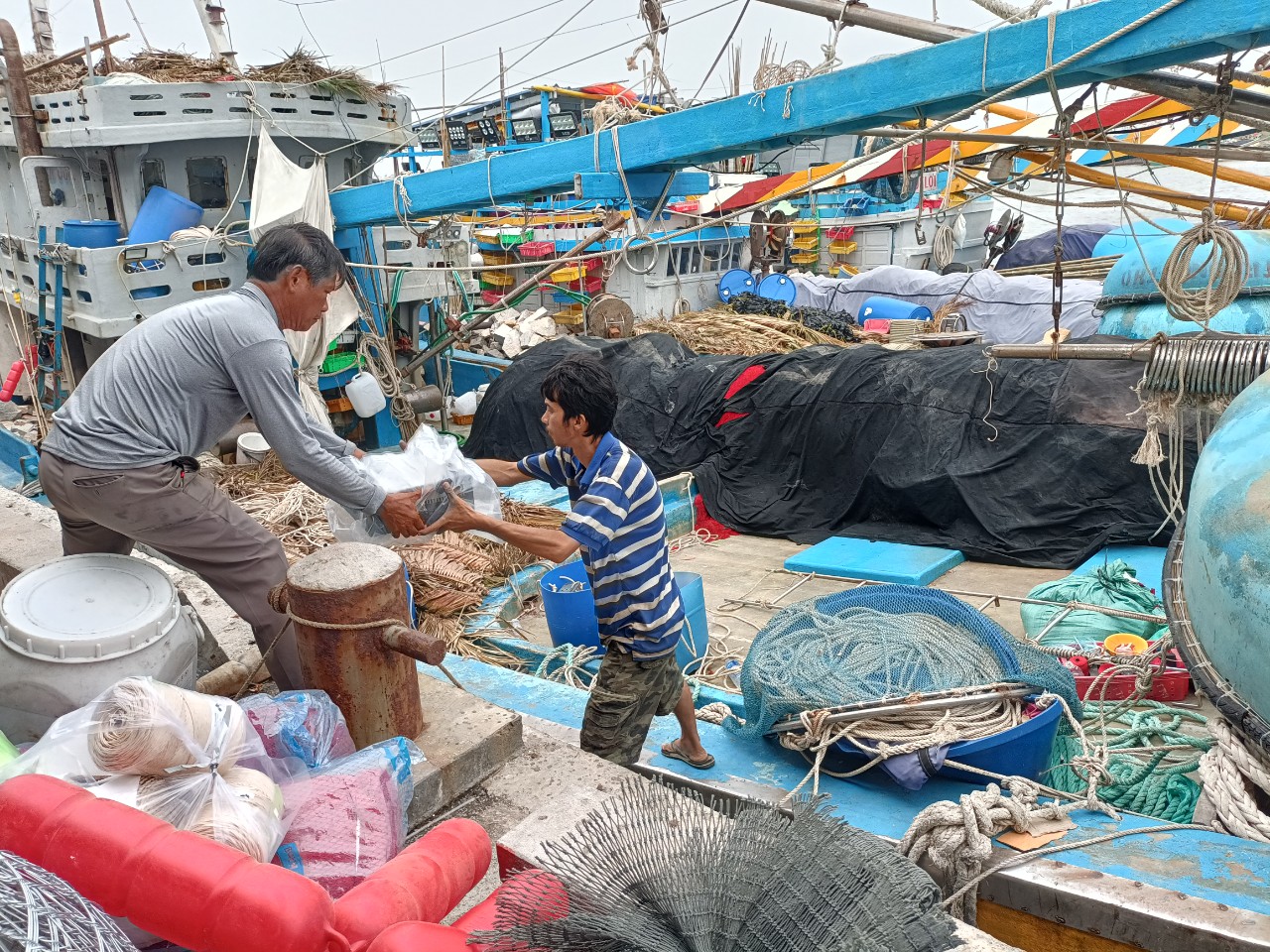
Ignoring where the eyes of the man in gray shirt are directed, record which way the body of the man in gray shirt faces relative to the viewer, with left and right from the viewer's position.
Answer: facing to the right of the viewer

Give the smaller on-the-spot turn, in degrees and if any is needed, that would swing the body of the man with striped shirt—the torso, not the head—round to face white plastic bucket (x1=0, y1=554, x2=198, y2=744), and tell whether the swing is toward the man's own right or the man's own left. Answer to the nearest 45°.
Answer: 0° — they already face it

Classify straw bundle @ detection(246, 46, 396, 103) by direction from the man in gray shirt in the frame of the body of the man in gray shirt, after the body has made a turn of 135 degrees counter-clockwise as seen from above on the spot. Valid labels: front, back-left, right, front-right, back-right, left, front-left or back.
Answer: front-right

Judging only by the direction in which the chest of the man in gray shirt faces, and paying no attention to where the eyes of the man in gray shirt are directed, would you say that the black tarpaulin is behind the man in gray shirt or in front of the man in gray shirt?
in front

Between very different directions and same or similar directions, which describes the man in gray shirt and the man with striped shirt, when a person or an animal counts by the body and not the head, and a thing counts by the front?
very different directions

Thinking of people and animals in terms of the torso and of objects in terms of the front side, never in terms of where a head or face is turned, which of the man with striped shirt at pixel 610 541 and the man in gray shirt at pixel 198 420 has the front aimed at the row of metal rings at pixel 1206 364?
the man in gray shirt

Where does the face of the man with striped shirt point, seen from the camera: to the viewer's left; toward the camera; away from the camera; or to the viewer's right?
to the viewer's left

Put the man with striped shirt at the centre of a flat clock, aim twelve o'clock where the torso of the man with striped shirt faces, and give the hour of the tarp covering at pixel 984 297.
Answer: The tarp covering is roughly at 4 o'clock from the man with striped shirt.

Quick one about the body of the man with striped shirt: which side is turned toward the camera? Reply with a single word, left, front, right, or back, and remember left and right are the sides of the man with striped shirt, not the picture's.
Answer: left

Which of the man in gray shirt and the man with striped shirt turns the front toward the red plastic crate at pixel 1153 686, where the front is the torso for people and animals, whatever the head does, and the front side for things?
the man in gray shirt

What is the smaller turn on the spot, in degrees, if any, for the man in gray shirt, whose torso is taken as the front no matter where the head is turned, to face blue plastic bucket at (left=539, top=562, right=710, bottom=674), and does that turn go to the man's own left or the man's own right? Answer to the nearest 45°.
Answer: approximately 45° to the man's own left

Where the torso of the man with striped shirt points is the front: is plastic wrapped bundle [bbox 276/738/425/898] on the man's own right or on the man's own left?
on the man's own left

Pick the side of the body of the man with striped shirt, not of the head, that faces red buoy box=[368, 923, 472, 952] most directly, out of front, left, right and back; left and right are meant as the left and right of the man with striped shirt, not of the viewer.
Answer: left

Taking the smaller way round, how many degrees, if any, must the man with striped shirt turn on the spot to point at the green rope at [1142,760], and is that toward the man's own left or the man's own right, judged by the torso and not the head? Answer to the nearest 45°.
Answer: approximately 180°

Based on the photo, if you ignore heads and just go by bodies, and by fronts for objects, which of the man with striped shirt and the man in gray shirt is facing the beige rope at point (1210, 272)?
the man in gray shirt

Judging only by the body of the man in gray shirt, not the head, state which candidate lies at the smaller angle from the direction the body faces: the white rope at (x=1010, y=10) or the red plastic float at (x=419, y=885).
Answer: the white rope
